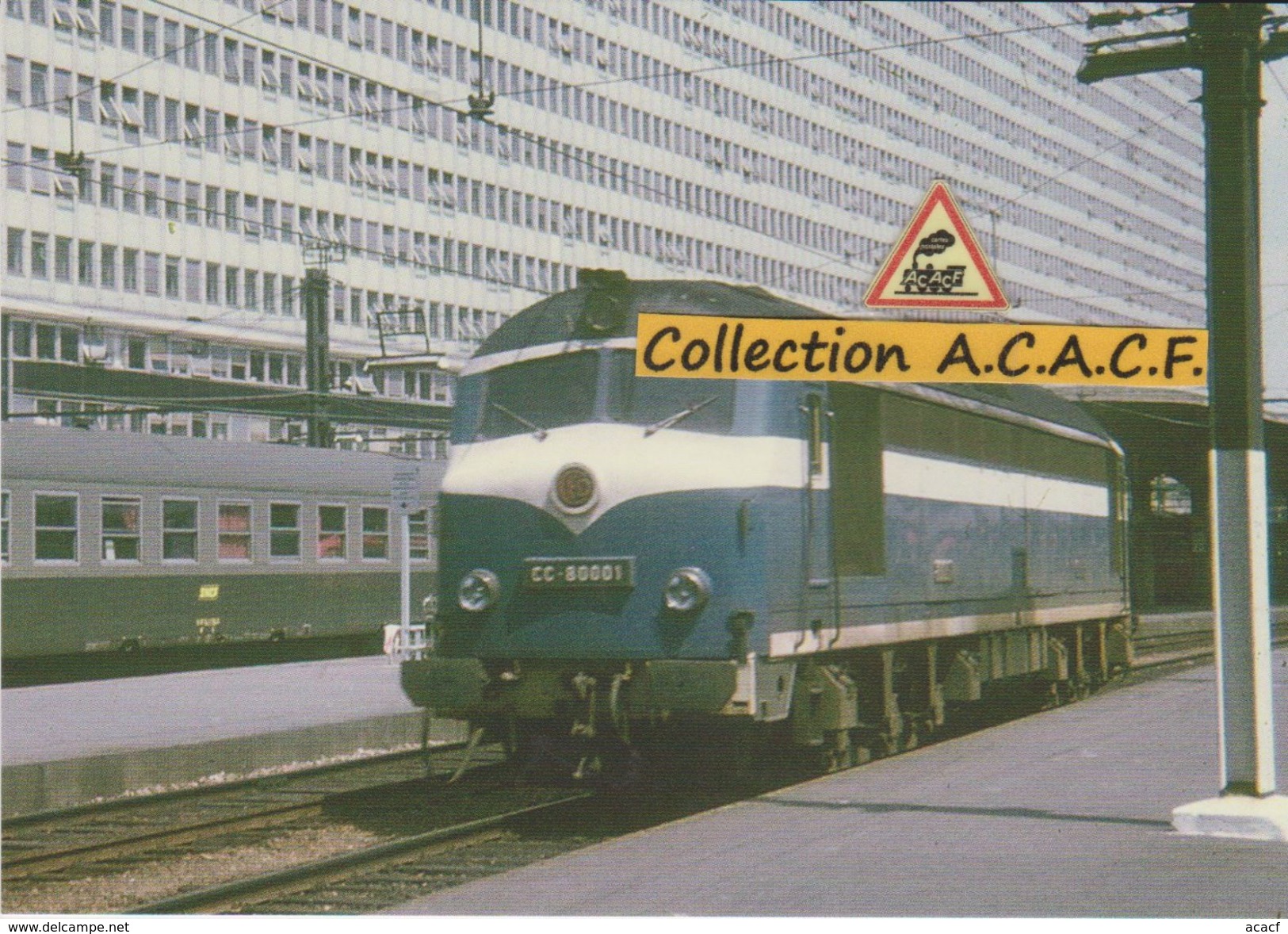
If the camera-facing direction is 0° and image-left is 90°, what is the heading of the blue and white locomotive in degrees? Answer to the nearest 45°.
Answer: approximately 45°

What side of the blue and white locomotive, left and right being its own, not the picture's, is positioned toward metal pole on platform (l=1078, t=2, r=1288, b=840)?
left

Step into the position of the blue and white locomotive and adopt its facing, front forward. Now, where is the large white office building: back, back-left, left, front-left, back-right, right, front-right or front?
back-right
